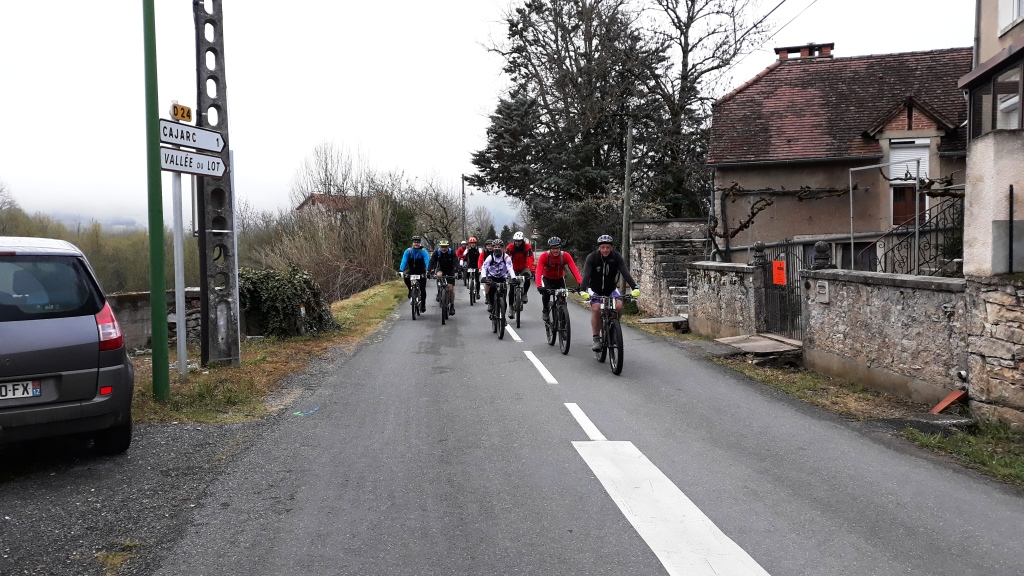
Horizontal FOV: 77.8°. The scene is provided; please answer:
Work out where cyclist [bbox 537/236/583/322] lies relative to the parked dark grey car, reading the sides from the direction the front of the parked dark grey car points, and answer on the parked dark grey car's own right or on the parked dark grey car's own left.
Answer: on the parked dark grey car's own right

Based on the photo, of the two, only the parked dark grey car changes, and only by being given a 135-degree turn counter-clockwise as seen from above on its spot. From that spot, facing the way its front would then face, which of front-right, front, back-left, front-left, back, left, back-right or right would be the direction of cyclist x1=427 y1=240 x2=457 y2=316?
back

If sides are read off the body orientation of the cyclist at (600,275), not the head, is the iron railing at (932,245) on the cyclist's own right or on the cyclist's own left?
on the cyclist's own left

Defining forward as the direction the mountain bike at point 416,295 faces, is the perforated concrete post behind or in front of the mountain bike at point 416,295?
in front

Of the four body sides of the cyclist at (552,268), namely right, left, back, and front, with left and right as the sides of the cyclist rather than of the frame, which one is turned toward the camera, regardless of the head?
front

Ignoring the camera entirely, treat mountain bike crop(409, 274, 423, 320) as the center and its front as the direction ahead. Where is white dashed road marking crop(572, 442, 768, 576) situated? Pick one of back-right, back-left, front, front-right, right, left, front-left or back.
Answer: front

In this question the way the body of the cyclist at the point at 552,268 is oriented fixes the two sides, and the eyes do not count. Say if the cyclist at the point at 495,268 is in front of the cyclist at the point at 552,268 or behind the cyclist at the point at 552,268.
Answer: behind

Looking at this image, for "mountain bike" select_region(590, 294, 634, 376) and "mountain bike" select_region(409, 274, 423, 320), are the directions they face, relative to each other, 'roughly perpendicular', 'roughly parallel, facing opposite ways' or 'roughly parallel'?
roughly parallel

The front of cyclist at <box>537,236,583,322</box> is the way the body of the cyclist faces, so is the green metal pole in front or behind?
in front

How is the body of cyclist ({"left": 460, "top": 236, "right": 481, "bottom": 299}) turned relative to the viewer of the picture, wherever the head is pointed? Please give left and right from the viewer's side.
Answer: facing the viewer

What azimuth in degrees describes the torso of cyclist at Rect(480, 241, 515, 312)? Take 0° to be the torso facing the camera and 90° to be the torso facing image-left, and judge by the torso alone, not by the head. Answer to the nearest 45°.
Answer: approximately 0°

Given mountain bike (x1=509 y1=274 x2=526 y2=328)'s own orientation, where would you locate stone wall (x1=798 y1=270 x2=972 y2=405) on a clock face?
The stone wall is roughly at 11 o'clock from the mountain bike.

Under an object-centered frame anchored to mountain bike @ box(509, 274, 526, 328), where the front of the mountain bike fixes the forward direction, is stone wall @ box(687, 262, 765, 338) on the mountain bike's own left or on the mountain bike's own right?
on the mountain bike's own left

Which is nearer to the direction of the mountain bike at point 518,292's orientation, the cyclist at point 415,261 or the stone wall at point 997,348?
the stone wall

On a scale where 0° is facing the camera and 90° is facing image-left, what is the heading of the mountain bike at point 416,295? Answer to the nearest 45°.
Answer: approximately 0°

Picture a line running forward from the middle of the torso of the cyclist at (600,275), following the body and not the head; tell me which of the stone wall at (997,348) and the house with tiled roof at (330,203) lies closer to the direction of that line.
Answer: the stone wall

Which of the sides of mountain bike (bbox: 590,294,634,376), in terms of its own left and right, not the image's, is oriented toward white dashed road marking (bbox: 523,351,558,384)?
right

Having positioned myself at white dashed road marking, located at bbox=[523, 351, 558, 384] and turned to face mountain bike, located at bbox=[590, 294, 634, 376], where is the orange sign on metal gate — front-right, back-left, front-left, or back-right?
front-left

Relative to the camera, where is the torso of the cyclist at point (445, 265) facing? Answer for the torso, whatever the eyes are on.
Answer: toward the camera

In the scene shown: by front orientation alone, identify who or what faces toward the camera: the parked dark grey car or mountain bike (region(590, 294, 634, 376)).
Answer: the mountain bike
